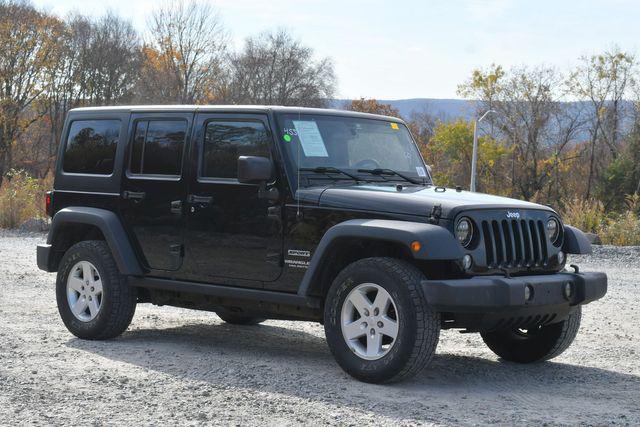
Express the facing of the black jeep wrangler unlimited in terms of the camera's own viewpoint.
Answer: facing the viewer and to the right of the viewer

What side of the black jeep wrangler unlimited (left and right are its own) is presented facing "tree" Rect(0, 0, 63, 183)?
back
